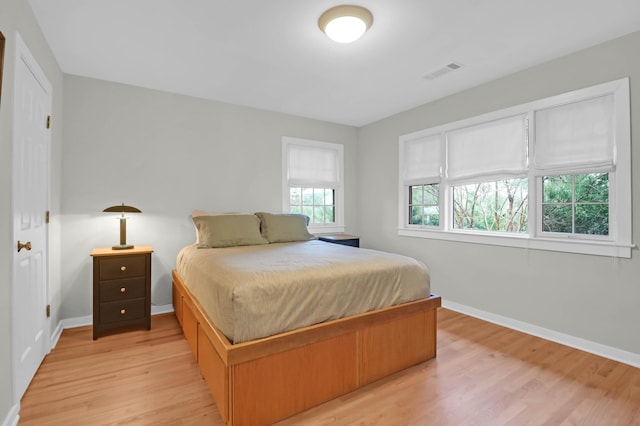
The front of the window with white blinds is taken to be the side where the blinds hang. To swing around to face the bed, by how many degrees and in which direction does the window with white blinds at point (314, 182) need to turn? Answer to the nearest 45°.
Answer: approximately 45° to its right

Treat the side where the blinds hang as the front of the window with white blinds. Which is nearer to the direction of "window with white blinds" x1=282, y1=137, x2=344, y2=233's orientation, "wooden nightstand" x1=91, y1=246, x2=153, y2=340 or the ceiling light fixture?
the ceiling light fixture

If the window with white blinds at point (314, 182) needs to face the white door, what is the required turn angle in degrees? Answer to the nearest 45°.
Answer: approximately 90° to its right

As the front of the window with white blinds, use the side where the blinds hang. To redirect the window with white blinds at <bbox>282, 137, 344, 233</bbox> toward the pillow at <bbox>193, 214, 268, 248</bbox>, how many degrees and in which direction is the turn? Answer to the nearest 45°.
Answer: approximately 90° to its right

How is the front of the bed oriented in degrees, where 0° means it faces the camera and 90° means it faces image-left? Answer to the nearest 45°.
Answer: approximately 315°

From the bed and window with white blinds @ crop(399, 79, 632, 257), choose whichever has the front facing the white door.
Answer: the window with white blinds

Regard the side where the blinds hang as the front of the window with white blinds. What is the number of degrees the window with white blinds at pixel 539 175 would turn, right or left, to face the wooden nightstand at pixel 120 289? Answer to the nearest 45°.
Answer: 0° — it already faces it

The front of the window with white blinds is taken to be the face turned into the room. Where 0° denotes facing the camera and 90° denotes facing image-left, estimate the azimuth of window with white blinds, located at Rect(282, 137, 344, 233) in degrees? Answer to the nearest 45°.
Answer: approximately 315°
